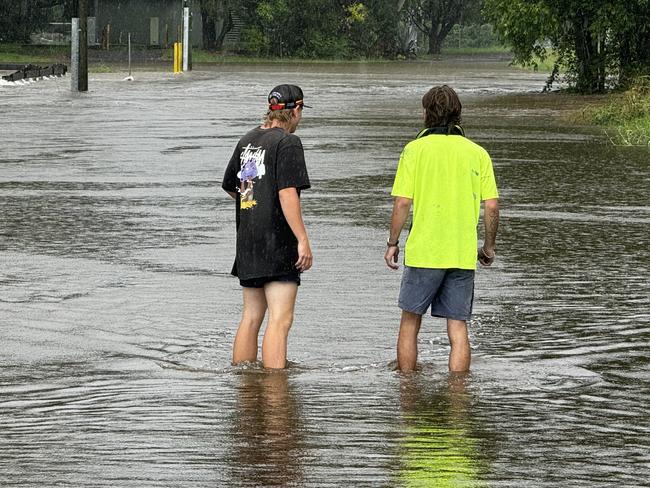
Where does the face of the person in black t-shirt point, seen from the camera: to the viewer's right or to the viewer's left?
to the viewer's right

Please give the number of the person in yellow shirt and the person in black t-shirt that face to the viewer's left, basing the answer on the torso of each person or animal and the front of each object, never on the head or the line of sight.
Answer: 0

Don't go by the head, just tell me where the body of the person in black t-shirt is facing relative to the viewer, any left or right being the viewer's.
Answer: facing away from the viewer and to the right of the viewer

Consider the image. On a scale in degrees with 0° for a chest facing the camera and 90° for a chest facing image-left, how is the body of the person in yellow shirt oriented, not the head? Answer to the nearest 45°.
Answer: approximately 180°

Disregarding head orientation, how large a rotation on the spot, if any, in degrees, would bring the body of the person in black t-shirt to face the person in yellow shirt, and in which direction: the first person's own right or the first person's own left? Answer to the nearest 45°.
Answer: approximately 45° to the first person's own right

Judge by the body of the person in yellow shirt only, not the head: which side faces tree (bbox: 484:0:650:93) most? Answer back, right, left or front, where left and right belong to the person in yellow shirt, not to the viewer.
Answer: front

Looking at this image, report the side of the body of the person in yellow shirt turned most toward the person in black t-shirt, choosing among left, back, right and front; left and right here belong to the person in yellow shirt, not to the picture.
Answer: left

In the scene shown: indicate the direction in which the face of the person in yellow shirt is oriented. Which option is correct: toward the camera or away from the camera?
away from the camera

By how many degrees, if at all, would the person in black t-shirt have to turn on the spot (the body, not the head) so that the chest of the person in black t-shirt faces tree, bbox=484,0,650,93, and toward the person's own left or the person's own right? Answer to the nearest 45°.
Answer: approximately 45° to the person's own left
